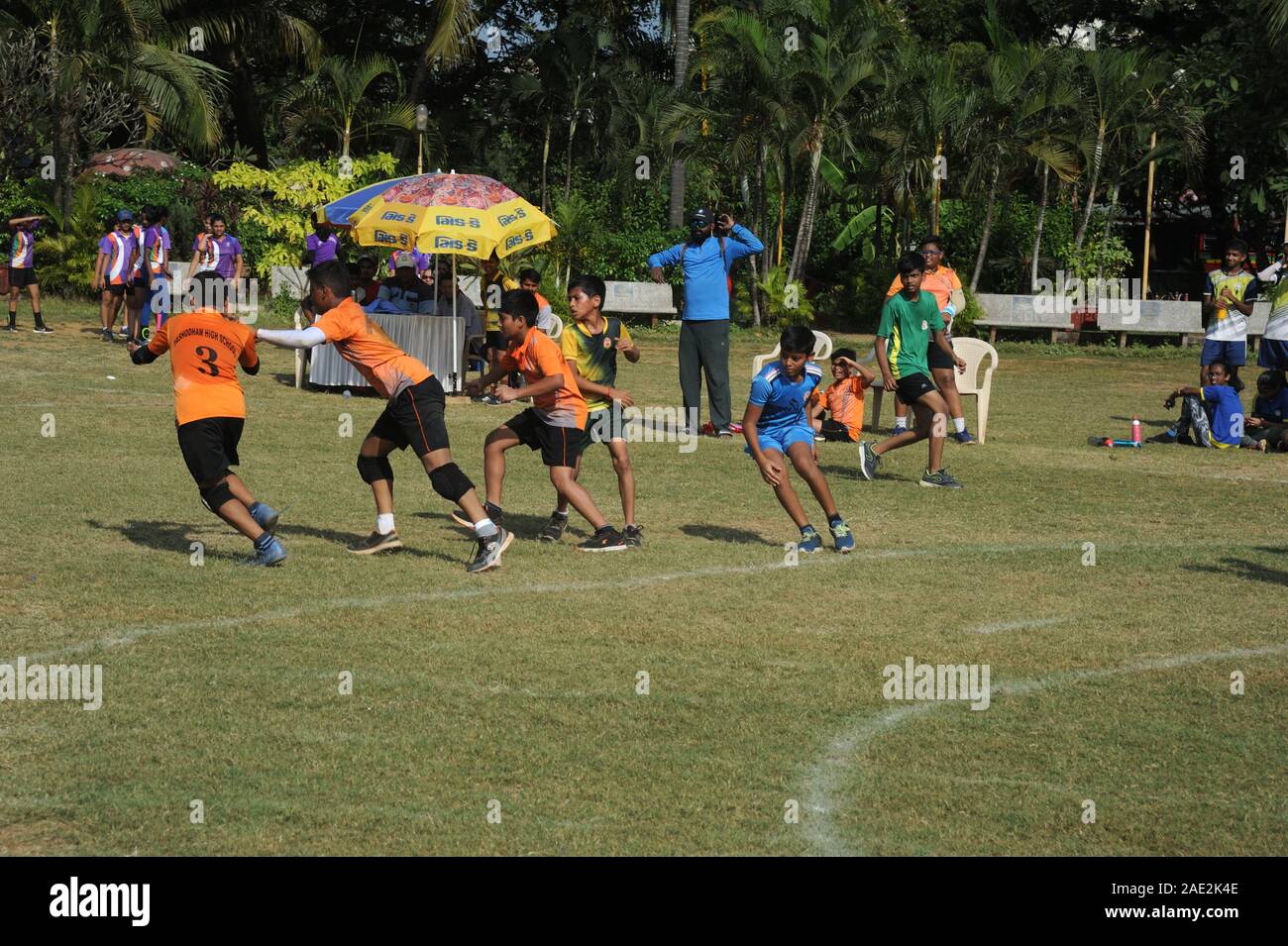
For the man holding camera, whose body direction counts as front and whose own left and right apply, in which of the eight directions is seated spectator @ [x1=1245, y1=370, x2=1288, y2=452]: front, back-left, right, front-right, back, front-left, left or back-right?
left

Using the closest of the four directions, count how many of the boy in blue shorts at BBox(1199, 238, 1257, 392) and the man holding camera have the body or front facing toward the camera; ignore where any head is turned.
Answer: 2

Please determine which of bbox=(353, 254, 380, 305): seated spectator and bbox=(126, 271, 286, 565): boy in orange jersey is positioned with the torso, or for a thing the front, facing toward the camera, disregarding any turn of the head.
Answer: the seated spectator

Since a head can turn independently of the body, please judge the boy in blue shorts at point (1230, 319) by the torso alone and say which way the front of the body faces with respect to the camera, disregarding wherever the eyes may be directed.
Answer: toward the camera

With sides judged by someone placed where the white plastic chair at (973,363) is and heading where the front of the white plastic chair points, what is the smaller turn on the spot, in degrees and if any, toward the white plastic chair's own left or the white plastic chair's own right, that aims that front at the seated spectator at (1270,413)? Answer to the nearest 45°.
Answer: approximately 90° to the white plastic chair's own left

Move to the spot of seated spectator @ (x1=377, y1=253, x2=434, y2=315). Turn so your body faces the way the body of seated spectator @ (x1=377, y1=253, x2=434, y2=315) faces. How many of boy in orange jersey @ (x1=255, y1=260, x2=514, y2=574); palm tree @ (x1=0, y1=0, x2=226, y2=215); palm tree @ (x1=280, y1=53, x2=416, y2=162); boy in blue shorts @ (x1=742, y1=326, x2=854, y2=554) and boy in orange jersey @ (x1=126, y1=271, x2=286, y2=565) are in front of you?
3

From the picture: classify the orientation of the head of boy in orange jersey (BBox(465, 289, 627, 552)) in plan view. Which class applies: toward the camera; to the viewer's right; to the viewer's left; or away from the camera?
to the viewer's left

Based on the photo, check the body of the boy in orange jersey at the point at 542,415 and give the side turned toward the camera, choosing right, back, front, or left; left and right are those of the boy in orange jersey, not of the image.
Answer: left

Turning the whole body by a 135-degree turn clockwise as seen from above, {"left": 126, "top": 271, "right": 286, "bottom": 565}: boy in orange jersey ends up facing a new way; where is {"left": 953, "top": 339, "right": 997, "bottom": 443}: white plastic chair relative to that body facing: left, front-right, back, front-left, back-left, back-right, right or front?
left

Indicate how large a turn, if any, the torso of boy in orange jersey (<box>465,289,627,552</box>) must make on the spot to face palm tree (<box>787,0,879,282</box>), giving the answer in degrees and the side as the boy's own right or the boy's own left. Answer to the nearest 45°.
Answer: approximately 90° to the boy's own right

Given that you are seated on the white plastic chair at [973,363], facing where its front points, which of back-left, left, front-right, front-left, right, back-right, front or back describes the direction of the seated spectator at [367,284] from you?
right

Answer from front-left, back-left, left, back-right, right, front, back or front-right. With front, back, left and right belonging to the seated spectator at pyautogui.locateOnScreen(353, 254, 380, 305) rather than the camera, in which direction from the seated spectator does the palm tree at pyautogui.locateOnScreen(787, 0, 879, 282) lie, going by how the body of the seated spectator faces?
back-left

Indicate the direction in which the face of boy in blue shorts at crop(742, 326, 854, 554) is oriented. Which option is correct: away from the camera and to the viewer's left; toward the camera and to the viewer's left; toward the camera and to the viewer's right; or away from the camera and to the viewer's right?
toward the camera and to the viewer's left

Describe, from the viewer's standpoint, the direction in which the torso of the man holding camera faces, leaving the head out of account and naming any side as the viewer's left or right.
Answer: facing the viewer

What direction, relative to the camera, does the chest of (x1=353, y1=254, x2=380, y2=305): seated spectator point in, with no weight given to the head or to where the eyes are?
toward the camera

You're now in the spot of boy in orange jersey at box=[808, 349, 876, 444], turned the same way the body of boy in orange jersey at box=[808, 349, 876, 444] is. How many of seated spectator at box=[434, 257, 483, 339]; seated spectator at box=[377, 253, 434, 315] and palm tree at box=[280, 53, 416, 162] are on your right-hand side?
3

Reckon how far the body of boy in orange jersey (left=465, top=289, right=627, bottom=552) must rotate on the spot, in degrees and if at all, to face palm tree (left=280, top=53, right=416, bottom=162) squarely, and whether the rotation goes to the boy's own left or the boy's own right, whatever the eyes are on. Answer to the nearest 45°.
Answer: approximately 90° to the boy's own right

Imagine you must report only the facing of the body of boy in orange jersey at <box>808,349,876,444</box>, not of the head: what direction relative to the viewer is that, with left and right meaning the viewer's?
facing the viewer and to the left of the viewer

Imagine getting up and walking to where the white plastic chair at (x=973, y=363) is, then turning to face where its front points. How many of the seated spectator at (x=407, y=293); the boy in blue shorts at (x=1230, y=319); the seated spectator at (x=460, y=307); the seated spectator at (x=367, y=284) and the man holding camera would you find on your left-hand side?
1

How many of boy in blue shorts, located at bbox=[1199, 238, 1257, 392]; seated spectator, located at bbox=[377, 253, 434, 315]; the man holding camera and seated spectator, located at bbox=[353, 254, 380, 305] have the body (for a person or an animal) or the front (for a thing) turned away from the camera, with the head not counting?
0
